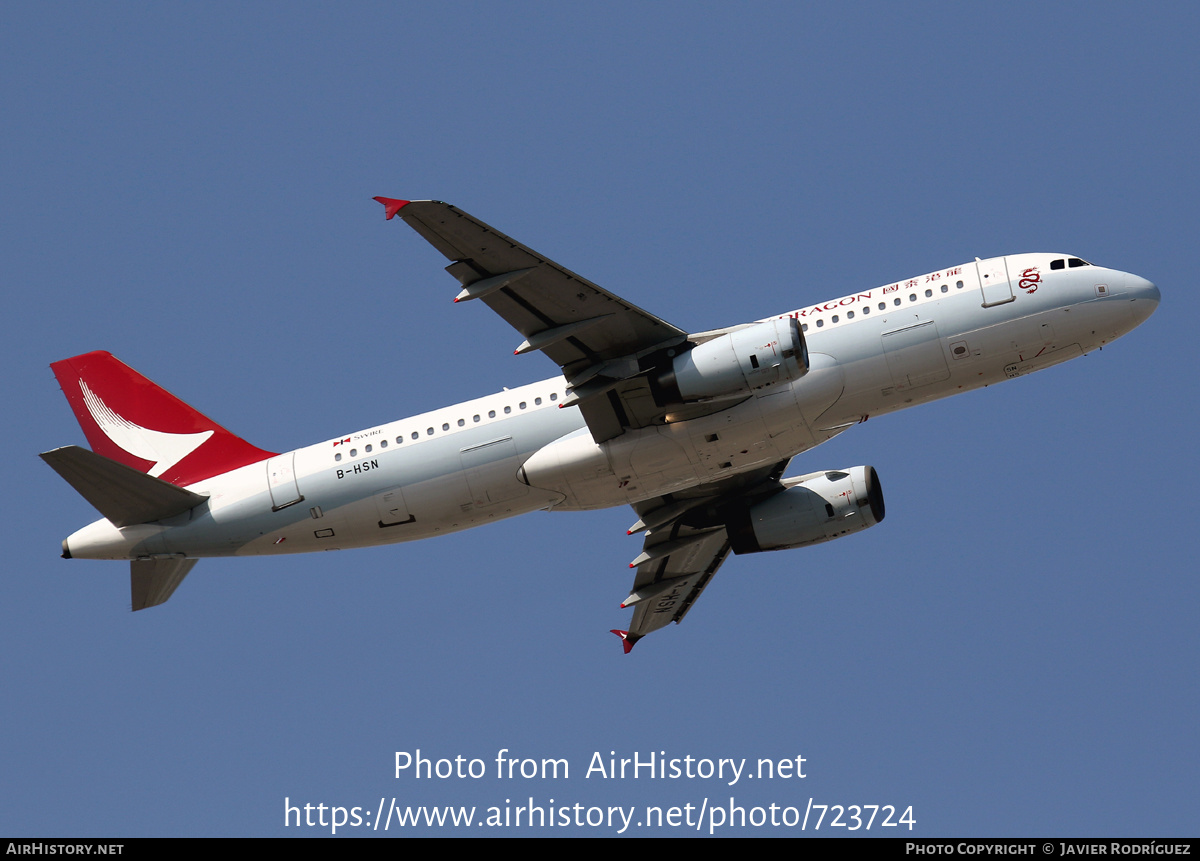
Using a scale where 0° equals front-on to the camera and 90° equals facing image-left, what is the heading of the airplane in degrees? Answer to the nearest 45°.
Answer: approximately 270°
